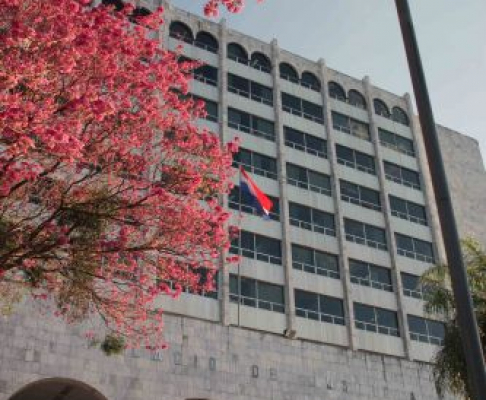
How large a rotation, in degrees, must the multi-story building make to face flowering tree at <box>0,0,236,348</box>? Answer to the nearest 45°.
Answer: approximately 45° to its right

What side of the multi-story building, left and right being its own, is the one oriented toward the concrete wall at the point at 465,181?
left

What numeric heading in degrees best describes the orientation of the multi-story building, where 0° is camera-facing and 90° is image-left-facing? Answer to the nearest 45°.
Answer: approximately 315°
